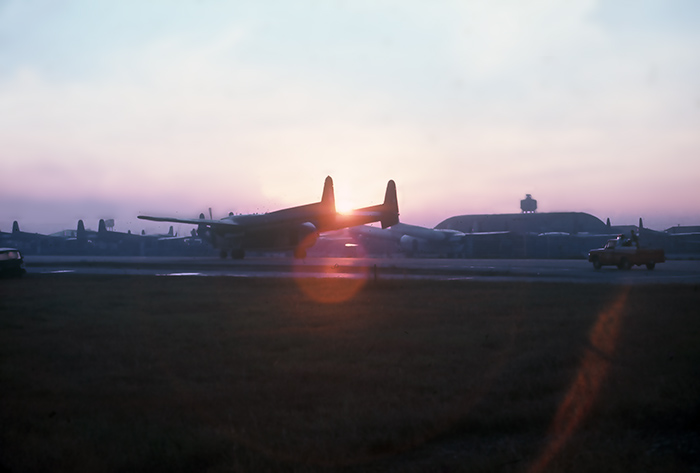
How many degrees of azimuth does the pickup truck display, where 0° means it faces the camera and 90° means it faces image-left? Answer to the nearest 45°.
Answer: approximately 90°

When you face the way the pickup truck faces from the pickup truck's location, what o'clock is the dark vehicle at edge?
The dark vehicle at edge is roughly at 11 o'clock from the pickup truck.
